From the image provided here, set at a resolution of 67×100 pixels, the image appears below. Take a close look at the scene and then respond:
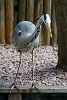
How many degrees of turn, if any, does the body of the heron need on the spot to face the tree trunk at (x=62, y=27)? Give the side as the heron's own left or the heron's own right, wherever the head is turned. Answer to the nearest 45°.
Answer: approximately 90° to the heron's own left
